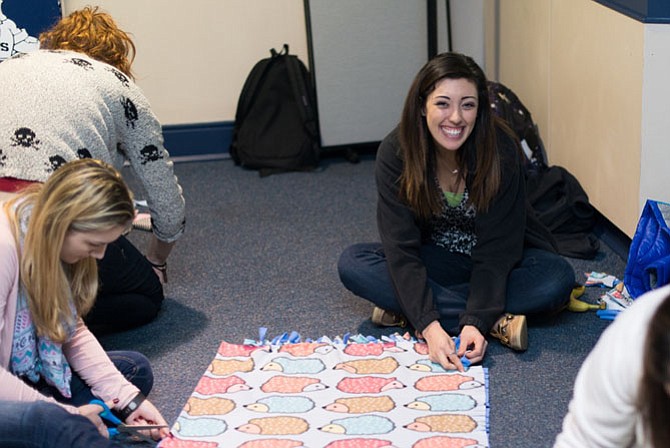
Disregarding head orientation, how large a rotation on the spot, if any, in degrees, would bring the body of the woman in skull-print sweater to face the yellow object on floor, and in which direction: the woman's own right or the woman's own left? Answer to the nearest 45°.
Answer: approximately 45° to the woman's own right

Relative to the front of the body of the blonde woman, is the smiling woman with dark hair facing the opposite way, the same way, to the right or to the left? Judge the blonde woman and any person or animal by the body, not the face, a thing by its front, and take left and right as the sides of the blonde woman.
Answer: to the right

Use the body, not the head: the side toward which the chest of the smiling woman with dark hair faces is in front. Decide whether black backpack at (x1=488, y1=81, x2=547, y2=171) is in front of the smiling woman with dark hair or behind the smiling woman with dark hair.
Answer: behind

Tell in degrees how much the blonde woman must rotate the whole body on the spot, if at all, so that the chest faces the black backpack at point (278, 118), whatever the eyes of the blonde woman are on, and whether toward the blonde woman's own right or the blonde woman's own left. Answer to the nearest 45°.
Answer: approximately 90° to the blonde woman's own left

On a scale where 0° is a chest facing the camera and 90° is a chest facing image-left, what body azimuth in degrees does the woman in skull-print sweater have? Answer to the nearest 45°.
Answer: approximately 225°

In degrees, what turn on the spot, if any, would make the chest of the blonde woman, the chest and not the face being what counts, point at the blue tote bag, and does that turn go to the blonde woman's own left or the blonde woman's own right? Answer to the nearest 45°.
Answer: approximately 45° to the blonde woman's own left

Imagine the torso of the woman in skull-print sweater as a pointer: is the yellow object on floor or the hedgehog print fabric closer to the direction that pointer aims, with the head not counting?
the yellow object on floor

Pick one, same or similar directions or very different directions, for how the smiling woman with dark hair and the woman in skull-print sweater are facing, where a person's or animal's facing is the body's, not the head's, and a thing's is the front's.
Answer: very different directions

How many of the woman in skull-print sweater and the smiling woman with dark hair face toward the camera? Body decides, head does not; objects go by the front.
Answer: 1

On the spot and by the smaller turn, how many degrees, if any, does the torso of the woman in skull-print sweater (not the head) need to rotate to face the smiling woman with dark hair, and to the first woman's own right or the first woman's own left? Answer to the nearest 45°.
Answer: approximately 45° to the first woman's own right

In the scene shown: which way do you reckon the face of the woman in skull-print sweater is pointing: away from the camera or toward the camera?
away from the camera

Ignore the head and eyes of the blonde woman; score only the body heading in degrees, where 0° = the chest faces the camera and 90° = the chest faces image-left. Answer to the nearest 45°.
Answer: approximately 315°

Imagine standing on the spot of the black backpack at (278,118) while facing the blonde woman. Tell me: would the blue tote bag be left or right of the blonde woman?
left
